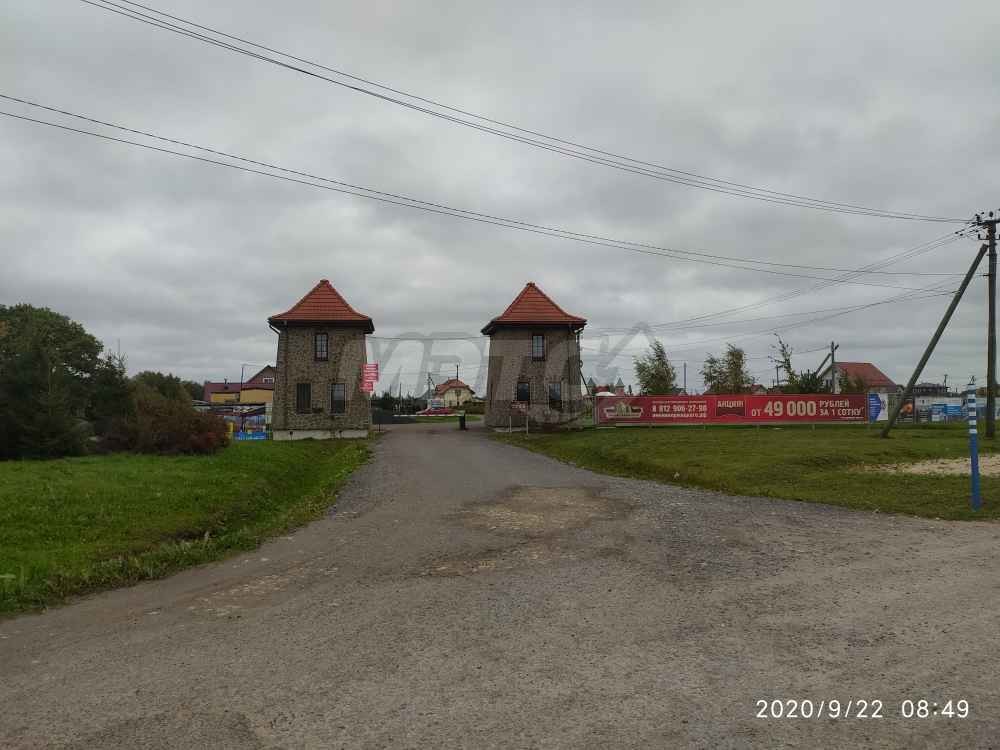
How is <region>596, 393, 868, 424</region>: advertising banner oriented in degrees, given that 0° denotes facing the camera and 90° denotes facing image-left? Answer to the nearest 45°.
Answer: approximately 0°

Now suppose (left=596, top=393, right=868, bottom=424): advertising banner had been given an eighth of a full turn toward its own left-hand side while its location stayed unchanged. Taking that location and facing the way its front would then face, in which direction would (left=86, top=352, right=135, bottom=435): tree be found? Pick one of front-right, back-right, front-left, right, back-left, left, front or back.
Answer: right

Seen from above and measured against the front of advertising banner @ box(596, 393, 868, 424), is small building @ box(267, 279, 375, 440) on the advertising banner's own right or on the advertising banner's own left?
on the advertising banner's own right

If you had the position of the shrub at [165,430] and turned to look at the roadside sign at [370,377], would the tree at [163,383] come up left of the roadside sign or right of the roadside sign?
left

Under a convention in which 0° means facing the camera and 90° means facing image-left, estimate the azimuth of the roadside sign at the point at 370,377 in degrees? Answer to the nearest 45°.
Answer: approximately 0°

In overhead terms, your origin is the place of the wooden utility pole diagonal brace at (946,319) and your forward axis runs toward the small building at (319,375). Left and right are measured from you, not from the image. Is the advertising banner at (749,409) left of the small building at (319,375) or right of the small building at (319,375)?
right

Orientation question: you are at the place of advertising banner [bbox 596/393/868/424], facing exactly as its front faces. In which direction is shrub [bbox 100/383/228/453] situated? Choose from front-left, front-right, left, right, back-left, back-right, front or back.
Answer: front-right

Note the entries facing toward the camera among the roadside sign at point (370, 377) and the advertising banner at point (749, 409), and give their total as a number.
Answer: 2

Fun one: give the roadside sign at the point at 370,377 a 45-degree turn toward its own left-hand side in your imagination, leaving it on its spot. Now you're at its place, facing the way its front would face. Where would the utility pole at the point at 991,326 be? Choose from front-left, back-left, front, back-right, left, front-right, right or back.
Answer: front

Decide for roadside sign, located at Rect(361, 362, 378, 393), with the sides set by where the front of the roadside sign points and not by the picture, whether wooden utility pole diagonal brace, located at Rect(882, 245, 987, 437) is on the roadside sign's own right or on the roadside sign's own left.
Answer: on the roadside sign's own left
